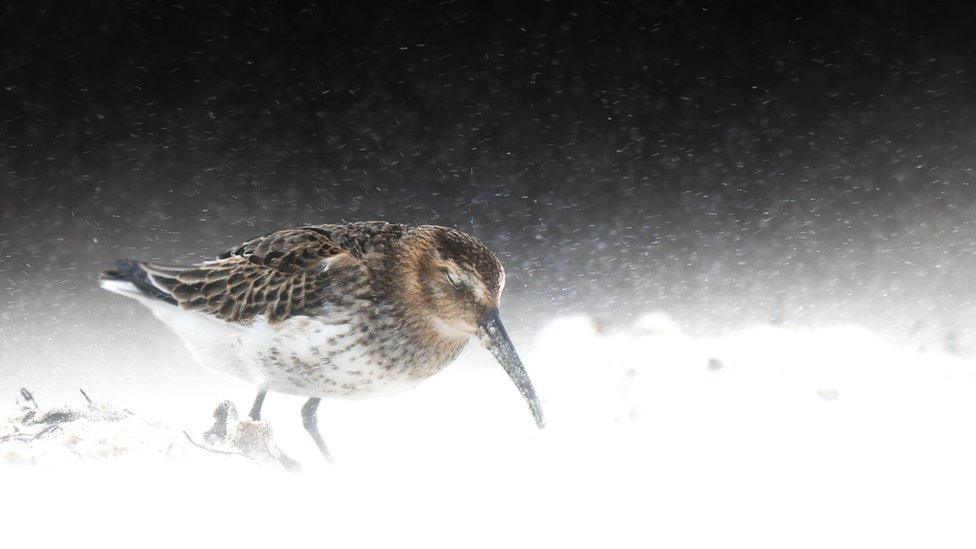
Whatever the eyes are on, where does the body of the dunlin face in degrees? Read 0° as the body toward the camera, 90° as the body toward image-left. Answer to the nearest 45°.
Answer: approximately 270°

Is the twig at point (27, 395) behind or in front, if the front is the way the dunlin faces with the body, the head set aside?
behind
